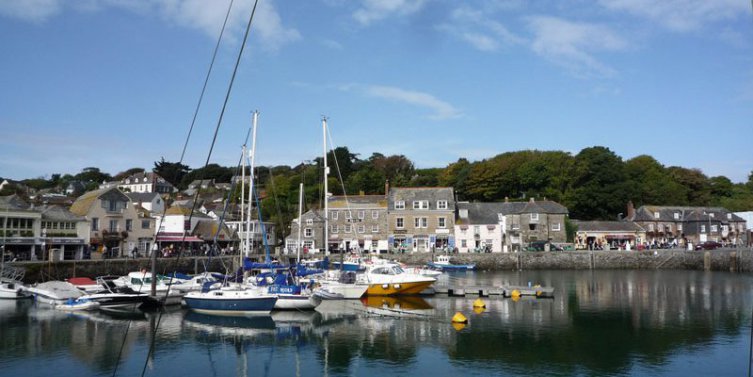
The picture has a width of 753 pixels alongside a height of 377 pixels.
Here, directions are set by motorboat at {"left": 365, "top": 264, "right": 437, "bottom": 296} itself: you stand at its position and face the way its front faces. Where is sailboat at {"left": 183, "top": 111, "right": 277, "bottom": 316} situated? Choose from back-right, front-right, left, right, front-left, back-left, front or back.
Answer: back-right

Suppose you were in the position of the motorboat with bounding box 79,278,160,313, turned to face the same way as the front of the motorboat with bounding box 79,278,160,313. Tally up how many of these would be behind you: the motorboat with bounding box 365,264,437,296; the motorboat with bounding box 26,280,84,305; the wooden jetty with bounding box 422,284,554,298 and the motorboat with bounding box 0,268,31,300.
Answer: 2

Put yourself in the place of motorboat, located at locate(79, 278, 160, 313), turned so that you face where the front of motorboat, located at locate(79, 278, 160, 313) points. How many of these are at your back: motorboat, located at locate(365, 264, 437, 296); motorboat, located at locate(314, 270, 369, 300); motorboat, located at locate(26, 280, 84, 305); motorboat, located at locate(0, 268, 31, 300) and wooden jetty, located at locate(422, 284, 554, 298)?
3

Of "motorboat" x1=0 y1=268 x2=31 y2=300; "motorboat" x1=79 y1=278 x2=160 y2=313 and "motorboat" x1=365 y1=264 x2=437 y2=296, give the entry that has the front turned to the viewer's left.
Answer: "motorboat" x1=79 y1=278 x2=160 y2=313

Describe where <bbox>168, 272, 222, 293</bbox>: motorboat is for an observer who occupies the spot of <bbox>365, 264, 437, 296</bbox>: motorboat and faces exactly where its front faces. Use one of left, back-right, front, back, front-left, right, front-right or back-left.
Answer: back

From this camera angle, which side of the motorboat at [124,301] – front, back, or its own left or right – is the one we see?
left

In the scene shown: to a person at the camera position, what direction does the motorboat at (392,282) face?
facing to the right of the viewer

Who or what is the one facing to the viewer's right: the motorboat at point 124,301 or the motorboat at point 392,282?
the motorboat at point 392,282

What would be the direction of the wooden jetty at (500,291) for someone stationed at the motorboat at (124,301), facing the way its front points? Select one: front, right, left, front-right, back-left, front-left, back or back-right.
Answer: back
